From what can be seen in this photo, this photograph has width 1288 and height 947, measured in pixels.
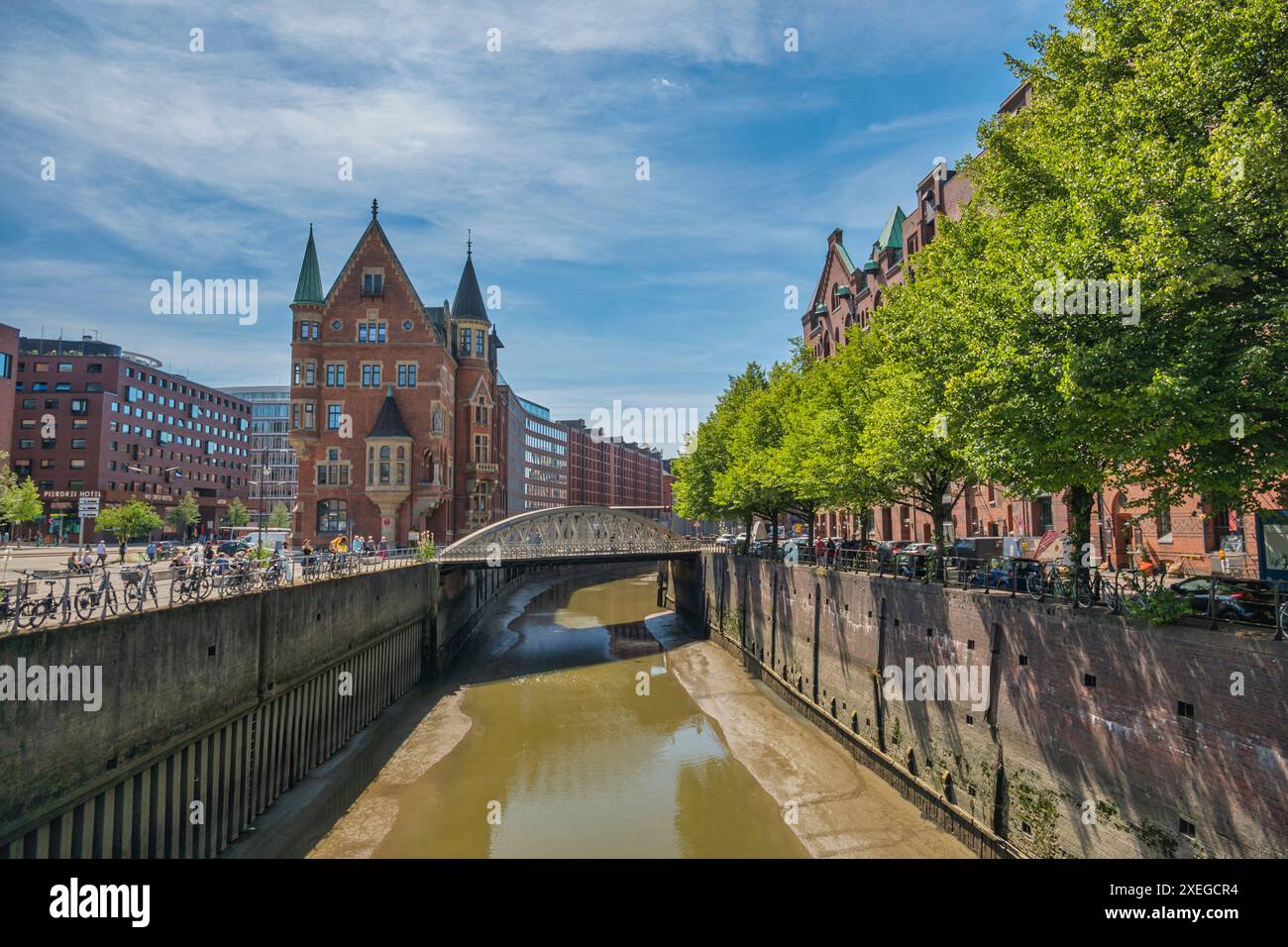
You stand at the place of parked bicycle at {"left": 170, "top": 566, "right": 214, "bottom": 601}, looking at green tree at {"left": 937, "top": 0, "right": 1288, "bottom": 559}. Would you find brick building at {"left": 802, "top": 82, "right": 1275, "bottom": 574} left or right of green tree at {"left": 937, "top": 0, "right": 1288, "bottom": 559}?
left
